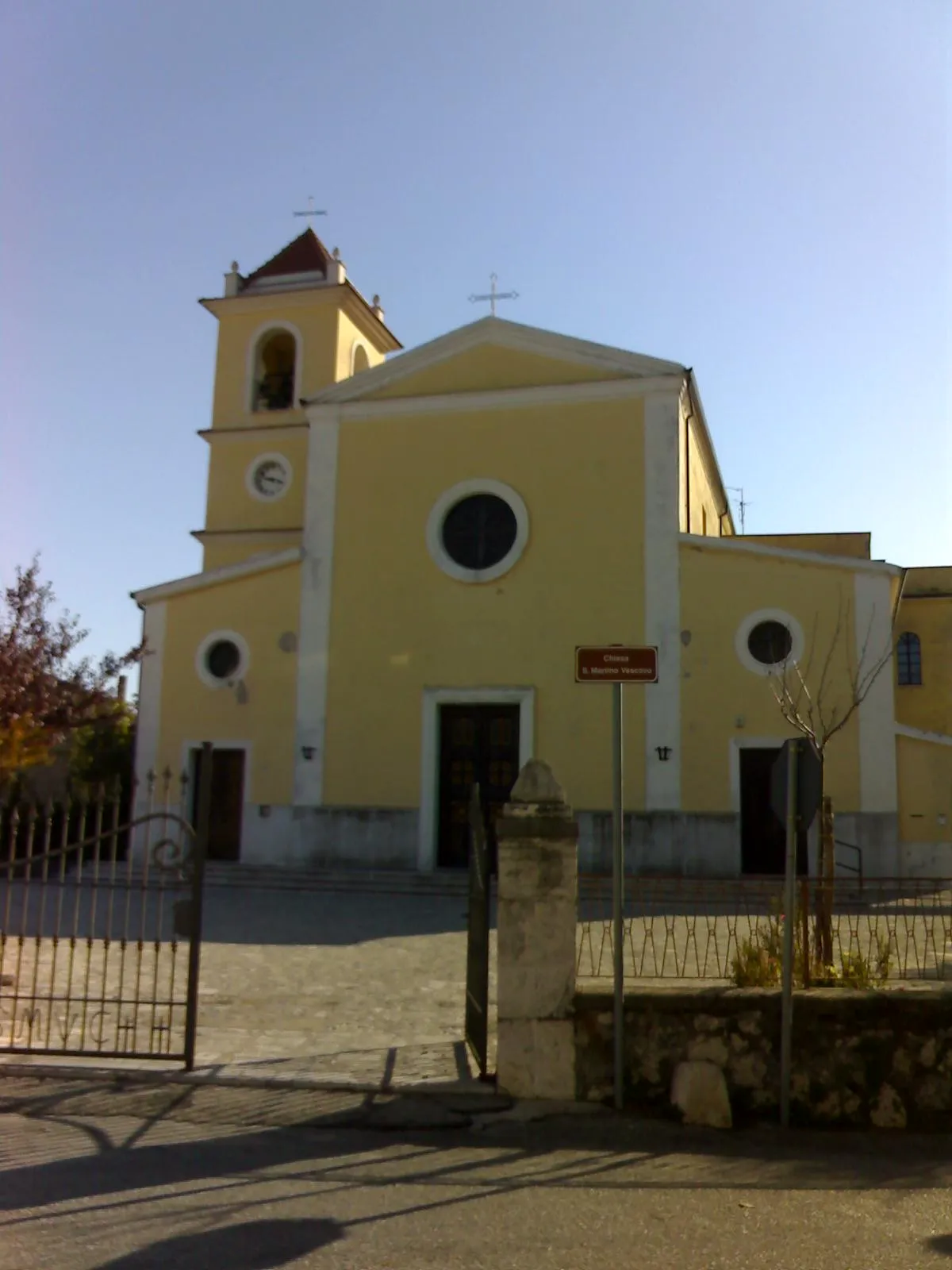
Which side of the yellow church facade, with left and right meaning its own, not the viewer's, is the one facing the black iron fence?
front

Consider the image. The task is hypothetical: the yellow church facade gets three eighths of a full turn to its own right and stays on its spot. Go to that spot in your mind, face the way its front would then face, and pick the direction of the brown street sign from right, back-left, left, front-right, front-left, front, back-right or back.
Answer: back-left

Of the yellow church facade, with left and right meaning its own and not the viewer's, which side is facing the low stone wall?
front

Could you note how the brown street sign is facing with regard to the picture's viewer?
facing the viewer

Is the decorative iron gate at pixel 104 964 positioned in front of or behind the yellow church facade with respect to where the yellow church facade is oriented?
in front

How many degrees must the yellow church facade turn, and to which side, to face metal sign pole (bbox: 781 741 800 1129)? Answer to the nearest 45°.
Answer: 0° — it already faces it

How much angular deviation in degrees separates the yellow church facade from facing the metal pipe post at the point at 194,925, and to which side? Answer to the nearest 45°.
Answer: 0° — it already faces it
